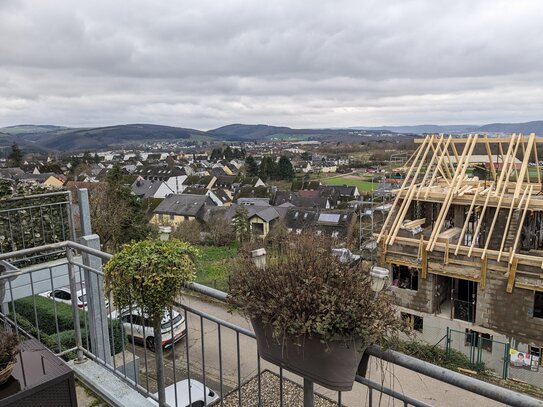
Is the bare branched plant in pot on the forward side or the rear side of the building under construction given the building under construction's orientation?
on the forward side

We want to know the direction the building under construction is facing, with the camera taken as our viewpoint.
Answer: facing the viewer and to the left of the viewer

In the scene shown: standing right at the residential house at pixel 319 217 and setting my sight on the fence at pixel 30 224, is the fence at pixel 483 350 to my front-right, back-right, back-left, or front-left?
front-left

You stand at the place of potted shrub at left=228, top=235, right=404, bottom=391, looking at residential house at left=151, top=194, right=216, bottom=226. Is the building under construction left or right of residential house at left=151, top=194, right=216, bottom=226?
right
